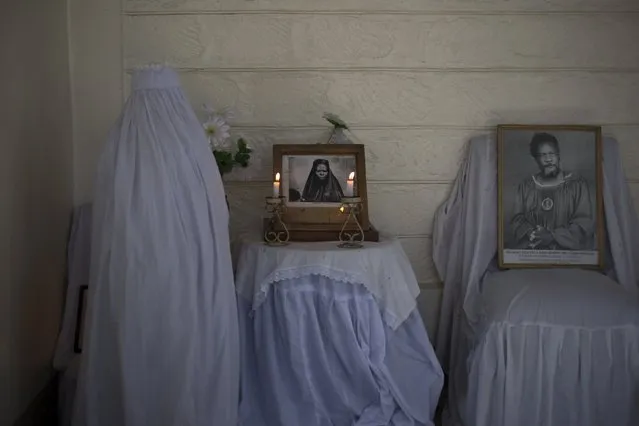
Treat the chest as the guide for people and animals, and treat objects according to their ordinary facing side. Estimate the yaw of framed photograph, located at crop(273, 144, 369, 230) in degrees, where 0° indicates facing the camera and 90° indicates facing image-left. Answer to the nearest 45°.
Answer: approximately 0°

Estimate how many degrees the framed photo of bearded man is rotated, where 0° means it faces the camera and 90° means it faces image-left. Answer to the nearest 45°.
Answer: approximately 0°

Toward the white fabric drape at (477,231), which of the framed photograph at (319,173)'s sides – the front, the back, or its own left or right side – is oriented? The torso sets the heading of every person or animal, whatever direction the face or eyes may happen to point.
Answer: left
